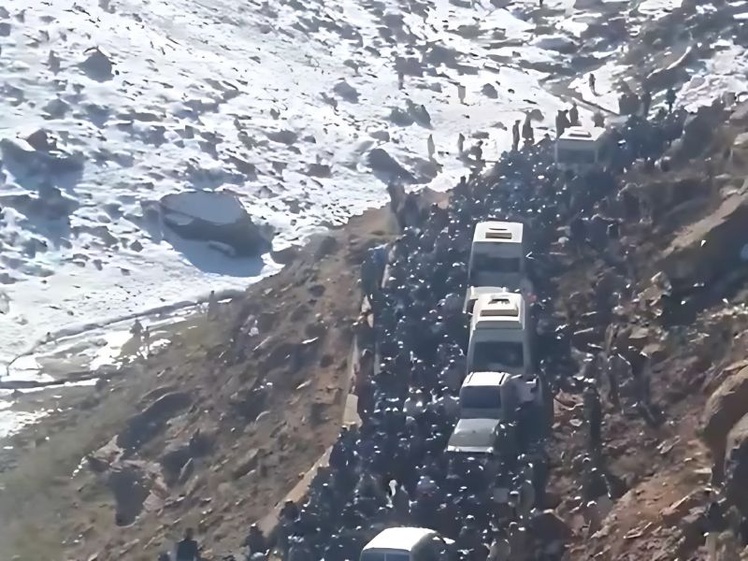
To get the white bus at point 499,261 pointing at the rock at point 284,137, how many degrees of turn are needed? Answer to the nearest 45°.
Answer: approximately 180°

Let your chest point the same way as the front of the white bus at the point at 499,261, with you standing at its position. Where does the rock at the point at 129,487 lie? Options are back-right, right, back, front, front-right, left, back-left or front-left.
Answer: right

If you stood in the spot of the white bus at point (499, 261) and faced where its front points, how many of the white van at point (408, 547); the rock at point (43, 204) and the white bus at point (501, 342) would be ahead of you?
2

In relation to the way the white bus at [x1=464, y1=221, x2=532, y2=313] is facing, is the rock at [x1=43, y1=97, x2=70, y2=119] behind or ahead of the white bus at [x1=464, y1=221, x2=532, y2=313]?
behind

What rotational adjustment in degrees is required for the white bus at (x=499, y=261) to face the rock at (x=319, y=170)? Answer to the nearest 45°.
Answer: approximately 180°

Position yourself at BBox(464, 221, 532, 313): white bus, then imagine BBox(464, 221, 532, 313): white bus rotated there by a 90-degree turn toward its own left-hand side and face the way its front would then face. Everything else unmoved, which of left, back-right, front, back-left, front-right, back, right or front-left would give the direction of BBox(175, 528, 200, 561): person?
back-right

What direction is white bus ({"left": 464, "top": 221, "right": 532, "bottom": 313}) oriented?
toward the camera

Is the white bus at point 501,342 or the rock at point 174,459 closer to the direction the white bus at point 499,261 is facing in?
the white bus

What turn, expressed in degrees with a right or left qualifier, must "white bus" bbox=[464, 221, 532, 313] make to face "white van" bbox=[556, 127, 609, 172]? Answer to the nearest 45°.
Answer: approximately 180°

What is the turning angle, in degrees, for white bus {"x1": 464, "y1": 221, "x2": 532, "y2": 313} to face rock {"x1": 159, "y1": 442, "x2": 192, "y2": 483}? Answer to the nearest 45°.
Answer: approximately 90° to its right

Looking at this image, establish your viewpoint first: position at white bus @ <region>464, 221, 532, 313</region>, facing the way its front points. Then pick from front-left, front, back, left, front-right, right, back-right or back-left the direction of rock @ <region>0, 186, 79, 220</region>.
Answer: back-right

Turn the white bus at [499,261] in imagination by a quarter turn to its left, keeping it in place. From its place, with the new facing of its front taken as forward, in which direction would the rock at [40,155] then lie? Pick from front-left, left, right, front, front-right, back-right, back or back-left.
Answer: back-left

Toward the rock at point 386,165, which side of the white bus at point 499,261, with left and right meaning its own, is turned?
back
